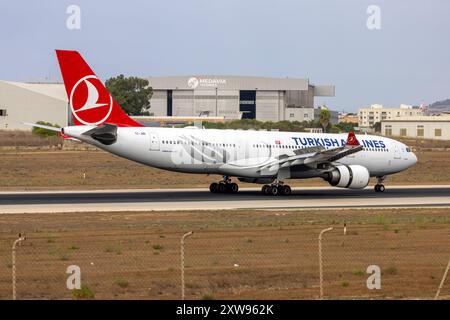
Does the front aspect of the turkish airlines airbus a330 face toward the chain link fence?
no

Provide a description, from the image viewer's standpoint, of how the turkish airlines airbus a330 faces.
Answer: facing away from the viewer and to the right of the viewer
